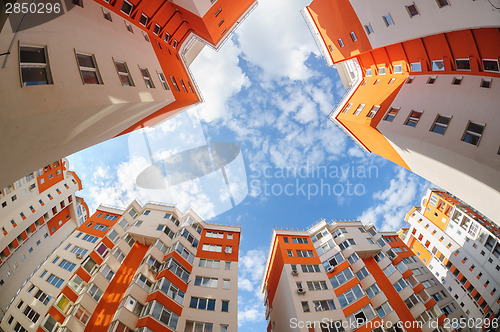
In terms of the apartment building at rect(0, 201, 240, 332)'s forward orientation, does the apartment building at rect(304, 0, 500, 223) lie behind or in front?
in front

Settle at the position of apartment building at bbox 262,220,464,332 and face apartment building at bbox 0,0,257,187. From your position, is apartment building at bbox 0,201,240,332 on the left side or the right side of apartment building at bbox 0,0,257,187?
right

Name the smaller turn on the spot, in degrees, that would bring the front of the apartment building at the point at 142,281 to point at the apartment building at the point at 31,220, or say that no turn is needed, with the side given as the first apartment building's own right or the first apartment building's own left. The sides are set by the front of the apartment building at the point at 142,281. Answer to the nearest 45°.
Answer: approximately 135° to the first apartment building's own right

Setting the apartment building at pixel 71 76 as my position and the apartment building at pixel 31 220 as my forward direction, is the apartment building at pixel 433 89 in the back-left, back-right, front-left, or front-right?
back-right

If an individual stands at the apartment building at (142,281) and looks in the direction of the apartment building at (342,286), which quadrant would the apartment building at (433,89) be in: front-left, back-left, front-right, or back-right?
front-right

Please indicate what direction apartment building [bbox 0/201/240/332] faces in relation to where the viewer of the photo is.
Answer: facing the viewer

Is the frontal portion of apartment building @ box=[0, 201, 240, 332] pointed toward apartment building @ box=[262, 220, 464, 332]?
no

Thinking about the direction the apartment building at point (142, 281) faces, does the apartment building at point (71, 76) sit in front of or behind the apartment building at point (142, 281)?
in front
